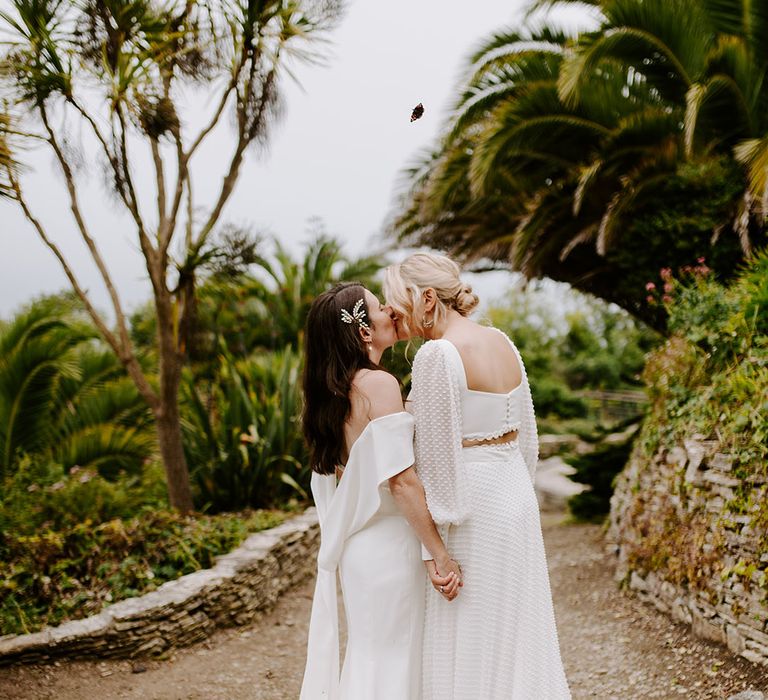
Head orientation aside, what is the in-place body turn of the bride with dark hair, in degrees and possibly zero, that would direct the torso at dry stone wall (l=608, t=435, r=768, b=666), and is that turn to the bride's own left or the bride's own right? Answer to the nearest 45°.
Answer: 0° — they already face it

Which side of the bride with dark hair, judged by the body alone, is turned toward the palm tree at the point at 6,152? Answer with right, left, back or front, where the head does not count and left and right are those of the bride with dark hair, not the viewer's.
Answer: left

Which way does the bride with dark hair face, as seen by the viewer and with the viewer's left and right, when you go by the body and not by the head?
facing away from the viewer and to the right of the viewer

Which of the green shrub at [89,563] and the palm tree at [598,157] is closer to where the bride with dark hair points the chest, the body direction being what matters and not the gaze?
the palm tree

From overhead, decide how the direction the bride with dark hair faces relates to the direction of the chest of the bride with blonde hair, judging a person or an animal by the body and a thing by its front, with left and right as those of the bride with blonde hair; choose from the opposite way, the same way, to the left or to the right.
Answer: to the right

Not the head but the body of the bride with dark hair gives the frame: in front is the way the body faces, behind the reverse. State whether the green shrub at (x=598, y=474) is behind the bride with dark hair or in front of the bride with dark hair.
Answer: in front

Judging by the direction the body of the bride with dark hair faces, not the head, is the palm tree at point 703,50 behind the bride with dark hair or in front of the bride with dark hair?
in front

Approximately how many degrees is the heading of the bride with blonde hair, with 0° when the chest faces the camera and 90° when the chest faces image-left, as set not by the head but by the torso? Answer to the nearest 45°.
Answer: approximately 135°

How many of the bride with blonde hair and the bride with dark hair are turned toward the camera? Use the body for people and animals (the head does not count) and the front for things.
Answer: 0

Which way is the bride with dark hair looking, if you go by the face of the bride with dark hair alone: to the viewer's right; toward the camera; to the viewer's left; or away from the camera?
to the viewer's right
